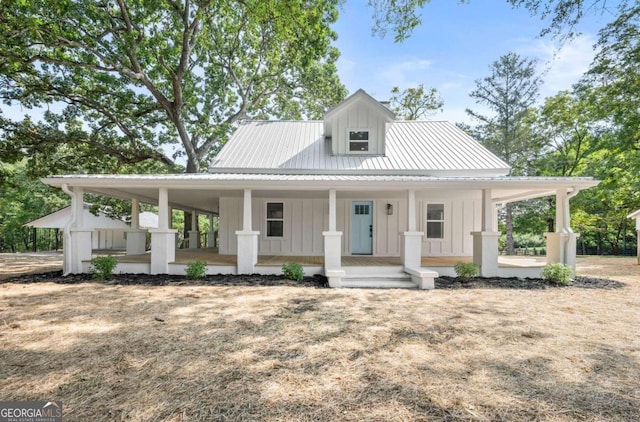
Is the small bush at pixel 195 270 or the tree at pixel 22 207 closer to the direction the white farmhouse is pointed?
the small bush

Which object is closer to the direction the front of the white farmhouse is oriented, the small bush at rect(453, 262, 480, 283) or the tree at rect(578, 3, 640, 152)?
the small bush

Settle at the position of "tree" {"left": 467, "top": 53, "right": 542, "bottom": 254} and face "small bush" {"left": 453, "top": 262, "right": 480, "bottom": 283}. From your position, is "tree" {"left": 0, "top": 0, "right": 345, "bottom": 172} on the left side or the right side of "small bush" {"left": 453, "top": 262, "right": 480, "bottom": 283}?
right

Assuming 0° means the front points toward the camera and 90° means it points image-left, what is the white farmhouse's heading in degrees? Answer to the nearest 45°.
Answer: approximately 0°

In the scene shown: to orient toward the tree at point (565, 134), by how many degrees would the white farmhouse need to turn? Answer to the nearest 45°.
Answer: approximately 135° to its left

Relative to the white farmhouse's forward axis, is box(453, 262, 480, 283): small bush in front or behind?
in front

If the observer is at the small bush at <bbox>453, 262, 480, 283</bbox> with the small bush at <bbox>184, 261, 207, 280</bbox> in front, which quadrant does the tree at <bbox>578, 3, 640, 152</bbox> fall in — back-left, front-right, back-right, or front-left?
back-right

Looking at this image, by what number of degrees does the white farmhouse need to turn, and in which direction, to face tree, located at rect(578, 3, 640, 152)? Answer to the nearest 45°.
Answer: approximately 90° to its left
